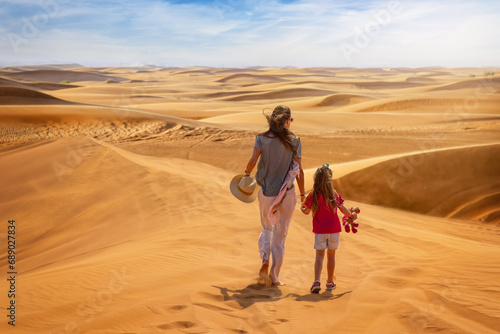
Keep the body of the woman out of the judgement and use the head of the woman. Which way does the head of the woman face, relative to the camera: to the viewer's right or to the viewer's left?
to the viewer's right

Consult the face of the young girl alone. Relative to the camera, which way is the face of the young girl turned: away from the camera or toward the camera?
away from the camera

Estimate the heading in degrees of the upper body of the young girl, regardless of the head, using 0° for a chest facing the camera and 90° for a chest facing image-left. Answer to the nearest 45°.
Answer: approximately 180°
